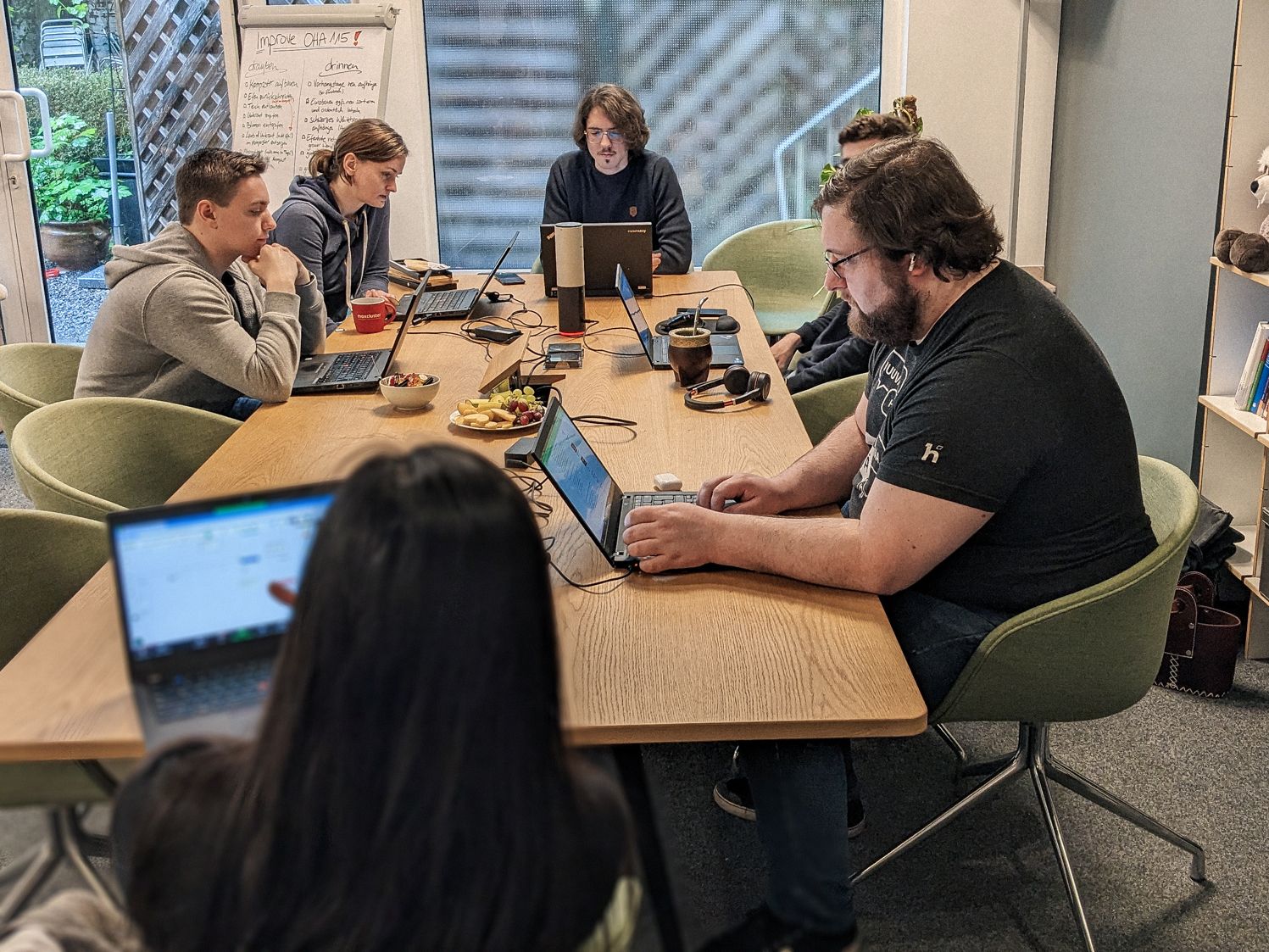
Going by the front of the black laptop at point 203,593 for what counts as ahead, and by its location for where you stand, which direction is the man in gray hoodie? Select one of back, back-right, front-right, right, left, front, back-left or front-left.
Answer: back

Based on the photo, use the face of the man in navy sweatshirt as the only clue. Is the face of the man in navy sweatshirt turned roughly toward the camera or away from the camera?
toward the camera

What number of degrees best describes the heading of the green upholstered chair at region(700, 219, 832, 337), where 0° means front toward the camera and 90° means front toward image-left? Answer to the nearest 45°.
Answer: approximately 45°

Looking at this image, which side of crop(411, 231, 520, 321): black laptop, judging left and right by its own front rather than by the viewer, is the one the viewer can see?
left

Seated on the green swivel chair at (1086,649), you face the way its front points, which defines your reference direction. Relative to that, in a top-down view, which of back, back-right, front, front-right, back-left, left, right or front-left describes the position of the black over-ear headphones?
front-right

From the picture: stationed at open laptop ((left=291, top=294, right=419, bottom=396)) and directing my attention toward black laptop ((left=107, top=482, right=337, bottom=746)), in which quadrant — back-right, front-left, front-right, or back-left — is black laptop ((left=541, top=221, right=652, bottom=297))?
back-left

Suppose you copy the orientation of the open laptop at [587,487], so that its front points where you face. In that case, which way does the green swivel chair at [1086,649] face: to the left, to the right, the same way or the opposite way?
the opposite way

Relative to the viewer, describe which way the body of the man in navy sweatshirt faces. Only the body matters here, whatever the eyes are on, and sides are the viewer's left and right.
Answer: facing the viewer

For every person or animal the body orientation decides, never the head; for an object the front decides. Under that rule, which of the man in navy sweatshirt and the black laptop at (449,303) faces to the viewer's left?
the black laptop

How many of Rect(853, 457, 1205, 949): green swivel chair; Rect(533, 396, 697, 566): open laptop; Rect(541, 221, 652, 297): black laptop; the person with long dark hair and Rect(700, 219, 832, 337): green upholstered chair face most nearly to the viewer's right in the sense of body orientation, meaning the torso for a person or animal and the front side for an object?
1

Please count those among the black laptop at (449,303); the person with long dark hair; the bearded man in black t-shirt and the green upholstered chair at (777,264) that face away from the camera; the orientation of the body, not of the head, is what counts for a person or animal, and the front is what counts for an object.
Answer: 1

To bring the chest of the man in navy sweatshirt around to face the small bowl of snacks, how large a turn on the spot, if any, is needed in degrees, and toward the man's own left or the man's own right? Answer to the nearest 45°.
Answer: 0° — they already face it

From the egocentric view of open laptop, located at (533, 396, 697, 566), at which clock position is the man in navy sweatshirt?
The man in navy sweatshirt is roughly at 9 o'clock from the open laptop.

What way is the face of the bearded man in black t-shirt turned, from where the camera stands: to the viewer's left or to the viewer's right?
to the viewer's left

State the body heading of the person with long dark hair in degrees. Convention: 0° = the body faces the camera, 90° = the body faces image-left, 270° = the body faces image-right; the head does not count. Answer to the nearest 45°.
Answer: approximately 180°

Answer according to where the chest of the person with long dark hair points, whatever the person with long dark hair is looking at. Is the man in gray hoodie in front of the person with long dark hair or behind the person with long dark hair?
in front

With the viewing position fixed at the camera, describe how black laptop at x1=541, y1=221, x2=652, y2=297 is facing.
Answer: facing away from the viewer

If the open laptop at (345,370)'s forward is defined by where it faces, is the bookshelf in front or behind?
behind

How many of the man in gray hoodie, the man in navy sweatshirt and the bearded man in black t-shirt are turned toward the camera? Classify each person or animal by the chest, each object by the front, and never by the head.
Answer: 1

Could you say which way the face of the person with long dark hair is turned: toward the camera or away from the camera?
away from the camera

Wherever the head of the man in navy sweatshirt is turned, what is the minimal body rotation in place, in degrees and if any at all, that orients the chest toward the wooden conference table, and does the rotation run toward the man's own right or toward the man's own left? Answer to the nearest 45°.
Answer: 0° — they already face it

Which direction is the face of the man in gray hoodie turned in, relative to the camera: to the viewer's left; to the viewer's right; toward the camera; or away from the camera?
to the viewer's right
